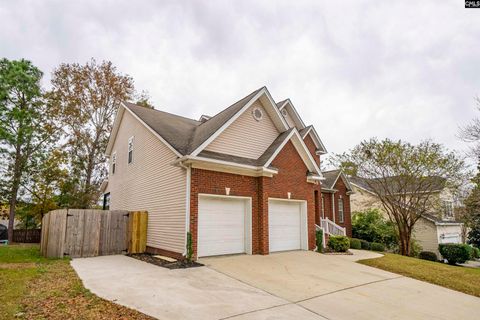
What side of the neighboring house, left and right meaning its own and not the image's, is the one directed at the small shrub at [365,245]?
right

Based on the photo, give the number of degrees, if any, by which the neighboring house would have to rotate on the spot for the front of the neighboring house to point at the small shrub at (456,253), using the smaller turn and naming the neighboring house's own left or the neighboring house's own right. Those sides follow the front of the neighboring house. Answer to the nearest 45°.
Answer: approximately 45° to the neighboring house's own right

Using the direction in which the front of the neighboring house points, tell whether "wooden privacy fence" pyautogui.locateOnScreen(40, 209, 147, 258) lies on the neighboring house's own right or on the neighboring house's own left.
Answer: on the neighboring house's own right

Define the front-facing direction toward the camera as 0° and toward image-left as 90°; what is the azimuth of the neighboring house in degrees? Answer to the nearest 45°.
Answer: approximately 315°

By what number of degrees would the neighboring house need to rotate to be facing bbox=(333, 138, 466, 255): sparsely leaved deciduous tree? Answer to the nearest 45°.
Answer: approximately 45° to its right

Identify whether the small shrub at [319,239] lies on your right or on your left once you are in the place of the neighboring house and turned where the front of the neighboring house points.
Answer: on your right

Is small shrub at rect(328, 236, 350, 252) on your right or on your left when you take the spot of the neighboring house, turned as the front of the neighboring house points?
on your right

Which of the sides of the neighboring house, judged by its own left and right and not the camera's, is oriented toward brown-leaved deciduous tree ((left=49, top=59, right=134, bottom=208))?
right

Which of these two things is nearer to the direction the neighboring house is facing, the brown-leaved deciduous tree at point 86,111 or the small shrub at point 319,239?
the small shrub

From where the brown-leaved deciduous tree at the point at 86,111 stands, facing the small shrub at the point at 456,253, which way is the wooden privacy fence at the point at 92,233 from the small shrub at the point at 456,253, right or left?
right
